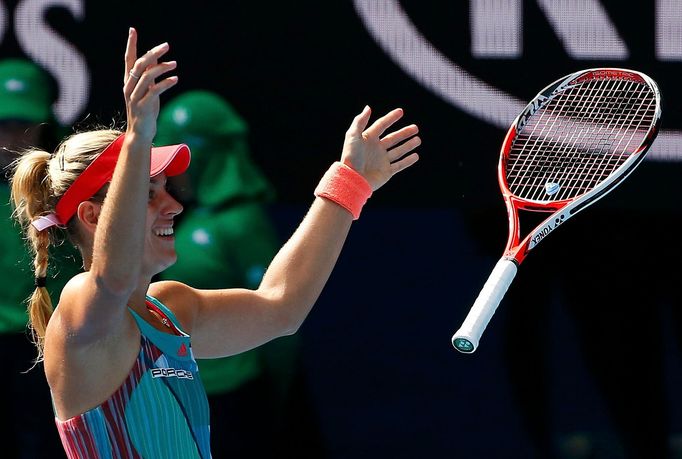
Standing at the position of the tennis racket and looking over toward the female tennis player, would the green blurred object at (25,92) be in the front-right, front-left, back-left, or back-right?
front-right

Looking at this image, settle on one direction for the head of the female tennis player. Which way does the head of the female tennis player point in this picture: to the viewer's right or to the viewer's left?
to the viewer's right

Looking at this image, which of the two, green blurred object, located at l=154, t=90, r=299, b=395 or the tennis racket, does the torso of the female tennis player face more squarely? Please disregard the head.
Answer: the tennis racket

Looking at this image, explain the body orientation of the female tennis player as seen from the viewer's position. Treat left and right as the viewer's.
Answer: facing the viewer and to the right of the viewer
